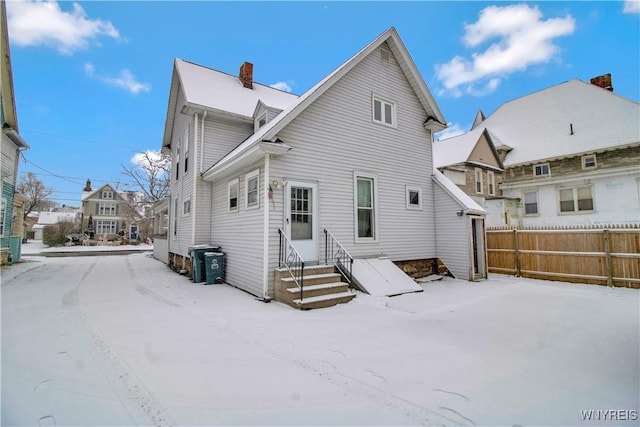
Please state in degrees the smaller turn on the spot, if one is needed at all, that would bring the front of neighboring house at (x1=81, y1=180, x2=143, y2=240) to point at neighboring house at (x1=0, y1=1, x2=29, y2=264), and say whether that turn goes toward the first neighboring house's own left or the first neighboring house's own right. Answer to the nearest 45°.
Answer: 0° — it already faces it

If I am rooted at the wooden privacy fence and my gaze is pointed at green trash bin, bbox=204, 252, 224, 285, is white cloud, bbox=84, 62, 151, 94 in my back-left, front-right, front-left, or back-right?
front-right

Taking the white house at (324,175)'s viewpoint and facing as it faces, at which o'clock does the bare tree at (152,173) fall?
The bare tree is roughly at 12 o'clock from the white house.

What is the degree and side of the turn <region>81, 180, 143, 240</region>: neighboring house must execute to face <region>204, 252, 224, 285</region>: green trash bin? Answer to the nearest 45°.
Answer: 0° — it already faces it

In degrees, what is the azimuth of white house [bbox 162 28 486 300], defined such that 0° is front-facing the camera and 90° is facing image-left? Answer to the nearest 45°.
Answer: approximately 135°

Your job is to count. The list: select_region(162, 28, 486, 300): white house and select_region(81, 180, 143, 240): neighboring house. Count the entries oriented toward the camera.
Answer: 1

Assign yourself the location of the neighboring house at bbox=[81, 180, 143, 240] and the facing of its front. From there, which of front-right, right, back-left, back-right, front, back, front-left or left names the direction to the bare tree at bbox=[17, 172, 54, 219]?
back-right

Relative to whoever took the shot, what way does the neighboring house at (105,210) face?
facing the viewer

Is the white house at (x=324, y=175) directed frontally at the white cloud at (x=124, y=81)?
yes
